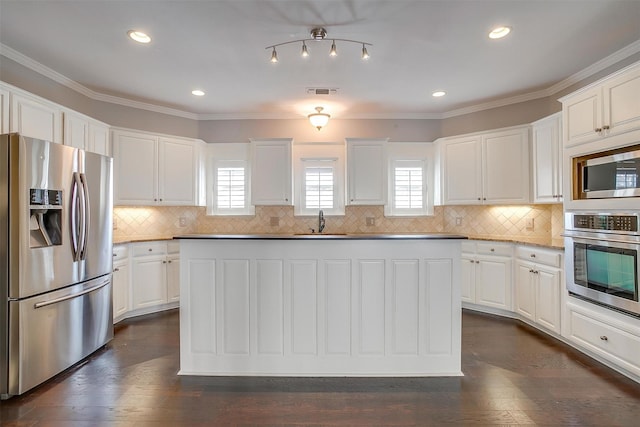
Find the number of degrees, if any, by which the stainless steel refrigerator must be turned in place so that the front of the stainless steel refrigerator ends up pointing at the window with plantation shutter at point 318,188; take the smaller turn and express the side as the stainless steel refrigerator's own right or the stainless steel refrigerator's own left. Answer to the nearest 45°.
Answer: approximately 45° to the stainless steel refrigerator's own left

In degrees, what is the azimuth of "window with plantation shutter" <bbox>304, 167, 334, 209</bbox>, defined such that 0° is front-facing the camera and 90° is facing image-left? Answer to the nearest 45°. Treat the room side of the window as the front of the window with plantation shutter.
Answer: approximately 0°

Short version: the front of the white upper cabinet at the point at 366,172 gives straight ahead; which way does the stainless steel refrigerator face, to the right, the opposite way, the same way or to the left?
to the left

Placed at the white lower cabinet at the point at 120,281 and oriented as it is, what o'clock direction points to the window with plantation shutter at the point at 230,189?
The window with plantation shutter is roughly at 10 o'clock from the white lower cabinet.

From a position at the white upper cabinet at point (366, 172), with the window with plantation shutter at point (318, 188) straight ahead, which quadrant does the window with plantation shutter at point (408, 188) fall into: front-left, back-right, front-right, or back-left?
back-right
